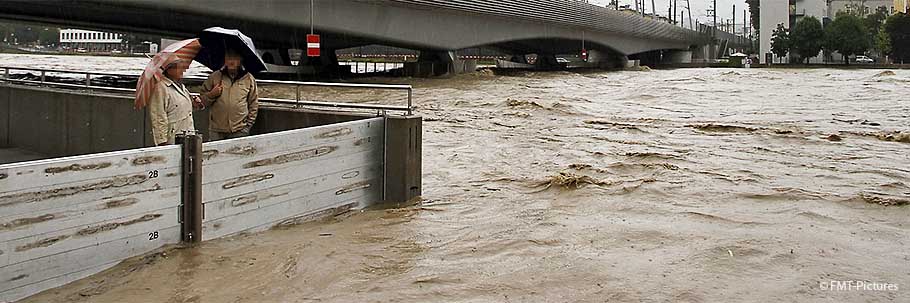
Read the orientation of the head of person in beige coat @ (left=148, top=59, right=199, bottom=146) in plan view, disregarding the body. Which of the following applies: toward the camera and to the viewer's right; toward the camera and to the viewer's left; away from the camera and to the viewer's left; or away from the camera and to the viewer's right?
toward the camera and to the viewer's right

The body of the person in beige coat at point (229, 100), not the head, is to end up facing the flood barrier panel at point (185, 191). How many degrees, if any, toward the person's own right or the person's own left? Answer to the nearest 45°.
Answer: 0° — they already face it

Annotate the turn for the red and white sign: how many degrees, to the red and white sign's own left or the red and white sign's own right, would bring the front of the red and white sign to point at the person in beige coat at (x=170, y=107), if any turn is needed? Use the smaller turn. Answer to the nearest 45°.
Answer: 0° — it already faces them

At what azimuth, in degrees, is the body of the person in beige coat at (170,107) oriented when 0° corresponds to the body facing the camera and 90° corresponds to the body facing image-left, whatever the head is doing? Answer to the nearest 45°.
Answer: approximately 315°

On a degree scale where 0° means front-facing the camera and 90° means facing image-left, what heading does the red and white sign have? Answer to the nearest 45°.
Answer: approximately 0°

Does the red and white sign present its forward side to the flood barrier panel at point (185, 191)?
yes

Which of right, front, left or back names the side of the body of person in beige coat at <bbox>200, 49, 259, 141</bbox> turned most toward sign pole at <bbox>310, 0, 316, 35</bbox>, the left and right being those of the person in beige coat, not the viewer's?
back
